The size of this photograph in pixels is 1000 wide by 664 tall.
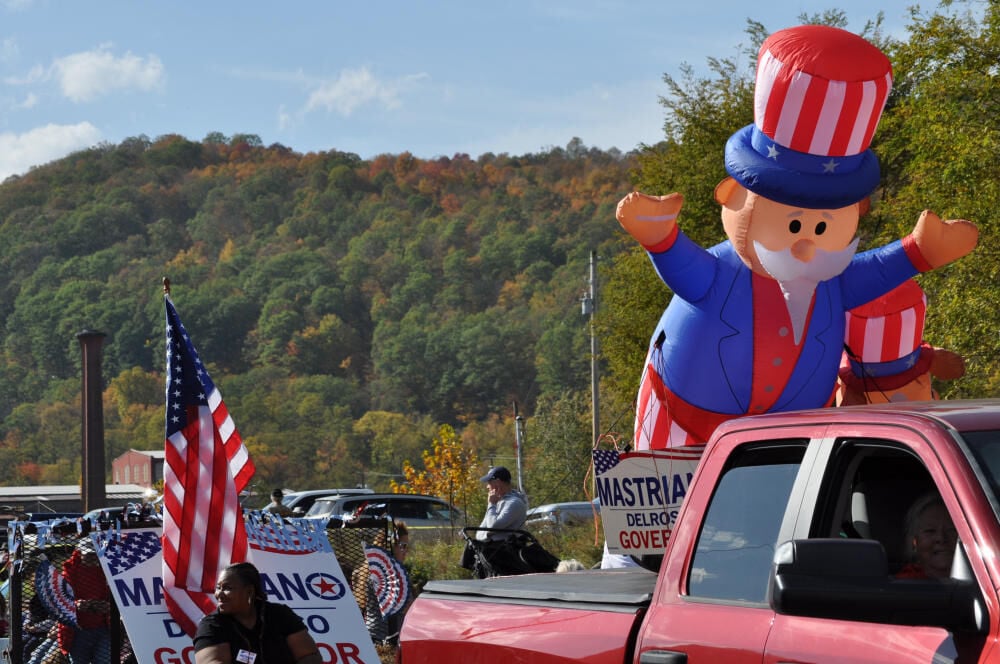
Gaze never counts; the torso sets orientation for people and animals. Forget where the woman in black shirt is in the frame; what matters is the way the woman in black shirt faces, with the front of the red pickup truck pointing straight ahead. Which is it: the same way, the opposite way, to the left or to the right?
to the right

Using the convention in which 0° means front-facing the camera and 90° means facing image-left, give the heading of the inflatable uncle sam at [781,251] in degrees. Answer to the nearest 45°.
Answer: approximately 315°

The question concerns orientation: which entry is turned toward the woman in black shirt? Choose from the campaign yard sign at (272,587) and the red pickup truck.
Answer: the campaign yard sign

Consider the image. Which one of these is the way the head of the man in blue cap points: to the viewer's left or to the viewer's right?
to the viewer's left

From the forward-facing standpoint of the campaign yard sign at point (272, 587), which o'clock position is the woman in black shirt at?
The woman in black shirt is roughly at 12 o'clock from the campaign yard sign.

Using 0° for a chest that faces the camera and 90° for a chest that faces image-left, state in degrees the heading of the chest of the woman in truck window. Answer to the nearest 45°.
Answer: approximately 315°

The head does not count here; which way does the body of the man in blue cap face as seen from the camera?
to the viewer's left

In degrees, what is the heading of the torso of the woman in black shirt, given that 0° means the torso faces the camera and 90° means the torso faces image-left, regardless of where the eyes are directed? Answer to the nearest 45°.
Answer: approximately 45°

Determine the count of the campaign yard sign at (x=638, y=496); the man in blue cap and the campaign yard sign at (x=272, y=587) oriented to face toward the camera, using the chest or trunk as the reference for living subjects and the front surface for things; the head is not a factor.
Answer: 2
